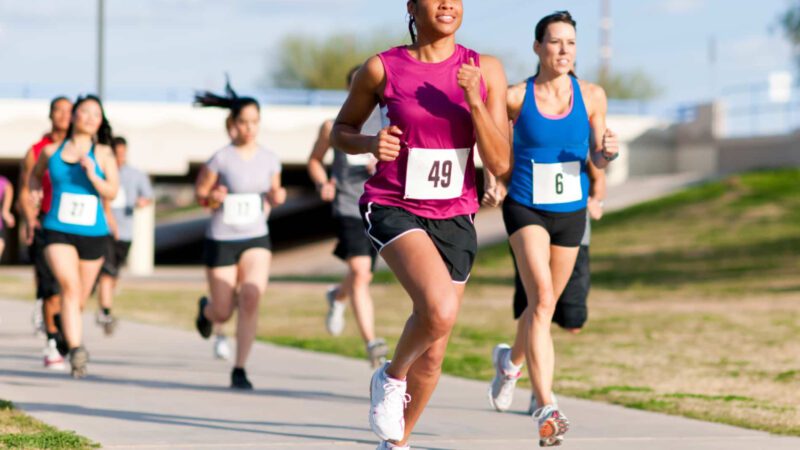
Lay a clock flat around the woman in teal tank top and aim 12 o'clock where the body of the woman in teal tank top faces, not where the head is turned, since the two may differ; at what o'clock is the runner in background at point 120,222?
The runner in background is roughly at 6 o'clock from the woman in teal tank top.

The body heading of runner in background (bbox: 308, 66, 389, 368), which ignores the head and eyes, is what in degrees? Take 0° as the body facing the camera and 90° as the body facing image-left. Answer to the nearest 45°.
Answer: approximately 315°

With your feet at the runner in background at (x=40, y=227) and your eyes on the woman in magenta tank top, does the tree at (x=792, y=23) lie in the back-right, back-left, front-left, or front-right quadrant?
back-left

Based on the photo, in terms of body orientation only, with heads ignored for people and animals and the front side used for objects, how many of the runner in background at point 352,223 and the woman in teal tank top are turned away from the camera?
0

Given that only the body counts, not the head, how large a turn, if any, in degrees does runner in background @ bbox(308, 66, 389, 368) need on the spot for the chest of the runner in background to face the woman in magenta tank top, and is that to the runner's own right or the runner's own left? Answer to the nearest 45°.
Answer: approximately 45° to the runner's own right

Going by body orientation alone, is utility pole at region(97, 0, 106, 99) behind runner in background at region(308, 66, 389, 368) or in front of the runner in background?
behind

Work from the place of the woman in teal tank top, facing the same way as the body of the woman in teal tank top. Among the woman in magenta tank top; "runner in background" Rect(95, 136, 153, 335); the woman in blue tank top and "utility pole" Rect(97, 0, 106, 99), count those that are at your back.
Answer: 2

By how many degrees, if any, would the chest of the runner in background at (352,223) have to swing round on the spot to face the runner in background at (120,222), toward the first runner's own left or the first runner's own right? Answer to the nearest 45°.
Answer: approximately 180°

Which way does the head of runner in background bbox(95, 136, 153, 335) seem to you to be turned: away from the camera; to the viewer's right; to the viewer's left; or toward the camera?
toward the camera

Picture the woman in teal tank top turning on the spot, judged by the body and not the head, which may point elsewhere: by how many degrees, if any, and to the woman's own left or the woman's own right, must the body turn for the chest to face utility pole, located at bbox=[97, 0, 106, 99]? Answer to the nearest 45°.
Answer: approximately 180°

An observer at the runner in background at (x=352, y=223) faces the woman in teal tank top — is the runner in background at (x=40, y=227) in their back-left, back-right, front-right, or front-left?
front-right
